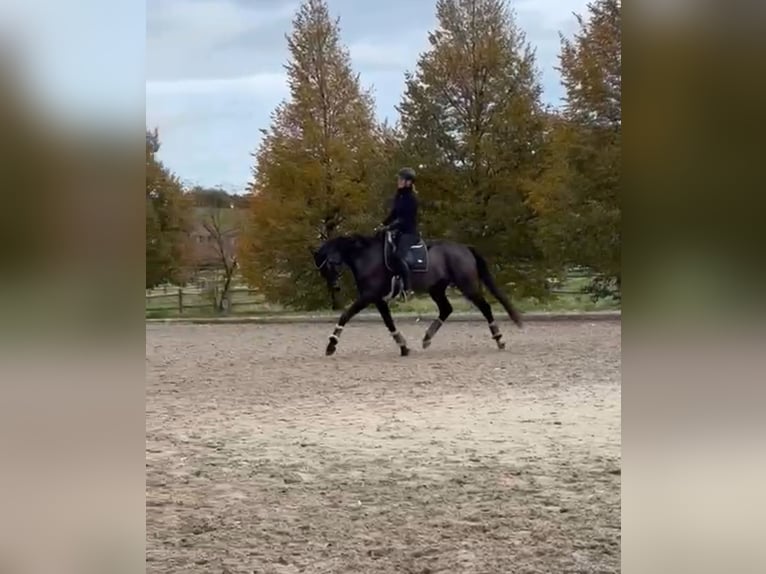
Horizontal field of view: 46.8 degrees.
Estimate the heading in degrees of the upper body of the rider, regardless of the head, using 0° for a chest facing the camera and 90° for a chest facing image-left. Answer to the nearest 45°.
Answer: approximately 90°

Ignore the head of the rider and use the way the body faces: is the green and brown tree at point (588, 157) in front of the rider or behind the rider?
behind

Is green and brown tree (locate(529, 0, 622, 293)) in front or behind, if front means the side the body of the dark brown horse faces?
behind

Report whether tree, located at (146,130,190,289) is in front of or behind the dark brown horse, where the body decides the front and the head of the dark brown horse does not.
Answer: in front

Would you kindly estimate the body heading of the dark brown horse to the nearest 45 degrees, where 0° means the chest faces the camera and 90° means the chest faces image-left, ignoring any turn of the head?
approximately 90°
